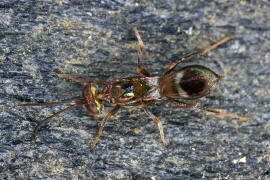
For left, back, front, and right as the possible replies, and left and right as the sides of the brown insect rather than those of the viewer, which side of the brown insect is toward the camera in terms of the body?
left
